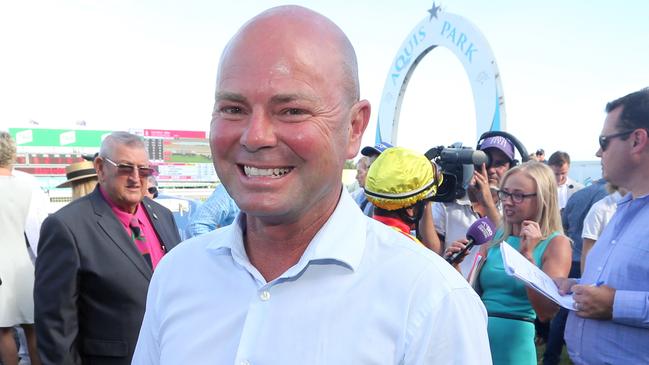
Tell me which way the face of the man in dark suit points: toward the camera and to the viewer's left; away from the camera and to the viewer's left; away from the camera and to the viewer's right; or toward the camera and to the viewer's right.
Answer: toward the camera and to the viewer's right

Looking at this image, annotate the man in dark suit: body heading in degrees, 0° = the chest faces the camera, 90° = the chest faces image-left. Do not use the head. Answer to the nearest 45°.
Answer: approximately 315°

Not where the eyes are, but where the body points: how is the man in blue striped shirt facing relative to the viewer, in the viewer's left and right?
facing to the left of the viewer

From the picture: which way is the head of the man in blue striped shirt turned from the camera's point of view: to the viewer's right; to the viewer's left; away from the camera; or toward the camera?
to the viewer's left

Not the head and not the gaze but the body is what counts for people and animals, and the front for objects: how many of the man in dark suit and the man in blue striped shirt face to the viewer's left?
1

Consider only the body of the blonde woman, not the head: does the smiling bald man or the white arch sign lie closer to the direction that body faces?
the smiling bald man

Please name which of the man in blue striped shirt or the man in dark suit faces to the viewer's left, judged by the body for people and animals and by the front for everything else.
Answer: the man in blue striped shirt

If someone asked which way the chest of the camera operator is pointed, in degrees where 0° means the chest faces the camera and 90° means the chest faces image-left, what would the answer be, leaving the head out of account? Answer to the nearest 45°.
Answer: approximately 45°
